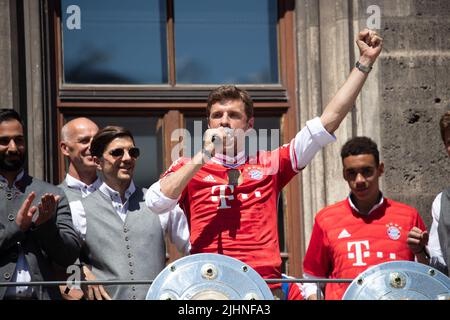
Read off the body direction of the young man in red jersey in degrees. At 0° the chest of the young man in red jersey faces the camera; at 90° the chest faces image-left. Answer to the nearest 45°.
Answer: approximately 0°

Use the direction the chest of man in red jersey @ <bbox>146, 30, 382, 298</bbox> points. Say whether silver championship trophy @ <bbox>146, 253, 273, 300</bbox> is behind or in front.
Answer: in front

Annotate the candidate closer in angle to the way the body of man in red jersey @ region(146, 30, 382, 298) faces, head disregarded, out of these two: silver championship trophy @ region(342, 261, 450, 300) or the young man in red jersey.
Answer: the silver championship trophy

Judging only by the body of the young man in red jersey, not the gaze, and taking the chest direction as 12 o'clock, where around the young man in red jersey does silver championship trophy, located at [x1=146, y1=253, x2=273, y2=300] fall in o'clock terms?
The silver championship trophy is roughly at 1 o'clock from the young man in red jersey.

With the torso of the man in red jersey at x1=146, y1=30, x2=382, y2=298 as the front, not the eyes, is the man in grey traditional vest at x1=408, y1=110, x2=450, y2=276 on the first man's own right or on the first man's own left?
on the first man's own left

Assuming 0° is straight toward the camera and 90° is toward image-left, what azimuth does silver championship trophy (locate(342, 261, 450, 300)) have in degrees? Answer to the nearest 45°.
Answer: approximately 0°

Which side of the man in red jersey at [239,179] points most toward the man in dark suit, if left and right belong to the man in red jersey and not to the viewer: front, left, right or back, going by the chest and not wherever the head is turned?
right

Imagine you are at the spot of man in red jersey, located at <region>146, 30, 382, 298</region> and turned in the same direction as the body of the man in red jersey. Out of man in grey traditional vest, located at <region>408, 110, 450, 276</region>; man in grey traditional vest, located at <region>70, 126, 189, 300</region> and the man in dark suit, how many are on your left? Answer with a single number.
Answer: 1

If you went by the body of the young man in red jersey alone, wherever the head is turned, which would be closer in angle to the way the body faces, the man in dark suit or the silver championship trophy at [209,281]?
the silver championship trophy
